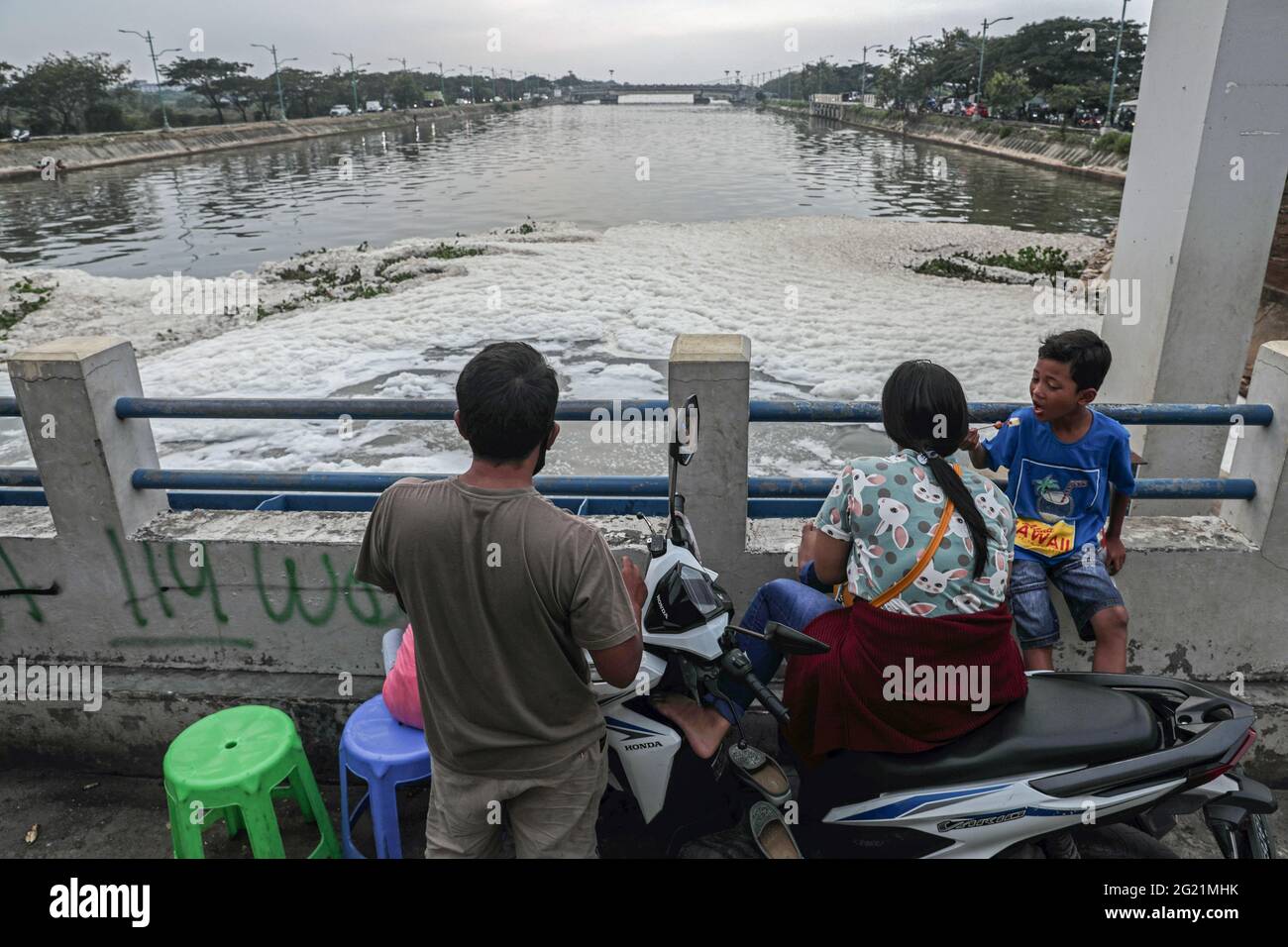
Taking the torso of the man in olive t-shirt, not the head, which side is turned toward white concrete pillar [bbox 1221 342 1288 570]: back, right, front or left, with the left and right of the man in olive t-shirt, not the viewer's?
right

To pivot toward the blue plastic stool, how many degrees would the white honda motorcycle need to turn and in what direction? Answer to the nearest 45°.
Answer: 0° — it already faces it

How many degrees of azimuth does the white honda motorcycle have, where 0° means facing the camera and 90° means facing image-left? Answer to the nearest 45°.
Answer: approximately 90°

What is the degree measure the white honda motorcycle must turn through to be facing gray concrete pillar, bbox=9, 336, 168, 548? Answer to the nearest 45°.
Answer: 0° — it already faces it

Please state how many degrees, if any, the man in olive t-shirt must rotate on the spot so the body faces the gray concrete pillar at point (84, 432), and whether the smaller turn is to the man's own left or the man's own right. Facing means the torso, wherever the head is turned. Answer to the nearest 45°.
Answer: approximately 45° to the man's own left

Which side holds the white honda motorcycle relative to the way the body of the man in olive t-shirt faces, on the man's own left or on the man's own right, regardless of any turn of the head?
on the man's own right

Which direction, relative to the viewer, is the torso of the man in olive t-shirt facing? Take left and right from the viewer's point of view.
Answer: facing away from the viewer

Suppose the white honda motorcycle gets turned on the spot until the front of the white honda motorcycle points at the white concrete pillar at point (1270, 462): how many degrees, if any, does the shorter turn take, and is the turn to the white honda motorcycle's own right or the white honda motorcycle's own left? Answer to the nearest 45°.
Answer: approximately 135° to the white honda motorcycle's own right

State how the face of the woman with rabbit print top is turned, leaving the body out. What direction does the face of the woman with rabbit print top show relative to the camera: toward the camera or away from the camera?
away from the camera

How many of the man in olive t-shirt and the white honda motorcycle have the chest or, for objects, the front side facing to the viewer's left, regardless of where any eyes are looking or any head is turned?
1

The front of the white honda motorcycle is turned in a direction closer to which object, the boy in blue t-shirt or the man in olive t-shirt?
the man in olive t-shirt

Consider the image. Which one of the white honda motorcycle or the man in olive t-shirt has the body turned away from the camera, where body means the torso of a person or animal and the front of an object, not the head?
the man in olive t-shirt
